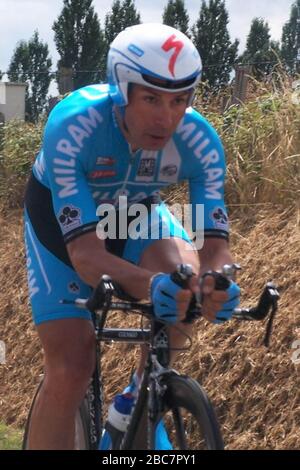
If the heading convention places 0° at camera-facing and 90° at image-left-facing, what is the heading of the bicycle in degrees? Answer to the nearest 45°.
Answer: approximately 315°
